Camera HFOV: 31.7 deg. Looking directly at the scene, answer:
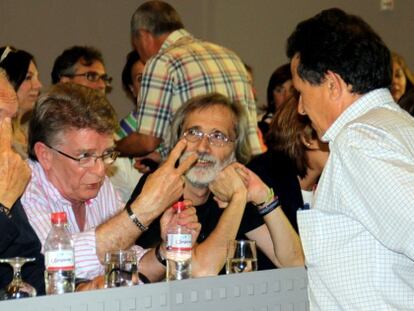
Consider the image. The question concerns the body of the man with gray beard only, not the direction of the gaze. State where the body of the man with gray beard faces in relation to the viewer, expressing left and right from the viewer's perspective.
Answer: facing the viewer

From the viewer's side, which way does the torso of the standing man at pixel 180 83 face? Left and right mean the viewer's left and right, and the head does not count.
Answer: facing away from the viewer and to the left of the viewer

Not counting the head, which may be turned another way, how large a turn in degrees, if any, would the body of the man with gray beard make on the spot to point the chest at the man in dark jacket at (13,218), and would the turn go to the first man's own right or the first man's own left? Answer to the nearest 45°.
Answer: approximately 45° to the first man's own right

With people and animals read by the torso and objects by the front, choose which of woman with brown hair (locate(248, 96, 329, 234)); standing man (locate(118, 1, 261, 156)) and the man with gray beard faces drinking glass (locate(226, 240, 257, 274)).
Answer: the man with gray beard

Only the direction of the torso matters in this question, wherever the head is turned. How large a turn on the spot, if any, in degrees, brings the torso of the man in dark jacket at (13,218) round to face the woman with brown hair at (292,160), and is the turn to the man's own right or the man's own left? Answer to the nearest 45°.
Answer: approximately 90° to the man's own left

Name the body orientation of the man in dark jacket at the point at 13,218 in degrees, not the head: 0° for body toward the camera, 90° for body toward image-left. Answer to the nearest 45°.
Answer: approximately 315°

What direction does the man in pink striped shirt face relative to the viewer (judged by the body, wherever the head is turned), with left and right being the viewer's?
facing the viewer and to the right of the viewer

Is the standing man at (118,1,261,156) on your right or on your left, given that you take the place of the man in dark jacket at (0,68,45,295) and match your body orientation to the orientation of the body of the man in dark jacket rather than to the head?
on your left

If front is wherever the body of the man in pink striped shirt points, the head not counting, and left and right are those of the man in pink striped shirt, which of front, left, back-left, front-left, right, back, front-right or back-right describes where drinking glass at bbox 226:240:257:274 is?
front
